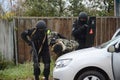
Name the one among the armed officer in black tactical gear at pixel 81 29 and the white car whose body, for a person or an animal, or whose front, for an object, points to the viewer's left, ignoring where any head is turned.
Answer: the white car

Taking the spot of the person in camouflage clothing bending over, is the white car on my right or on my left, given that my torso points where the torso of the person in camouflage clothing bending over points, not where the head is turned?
on my left

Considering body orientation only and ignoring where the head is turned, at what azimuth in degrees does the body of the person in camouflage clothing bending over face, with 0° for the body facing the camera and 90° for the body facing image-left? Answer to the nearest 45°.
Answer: approximately 45°

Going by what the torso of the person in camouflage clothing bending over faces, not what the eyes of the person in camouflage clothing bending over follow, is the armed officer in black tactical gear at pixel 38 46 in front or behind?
in front

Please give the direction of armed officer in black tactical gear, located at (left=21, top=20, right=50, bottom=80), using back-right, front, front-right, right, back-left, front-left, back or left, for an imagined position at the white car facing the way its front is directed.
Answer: front-right

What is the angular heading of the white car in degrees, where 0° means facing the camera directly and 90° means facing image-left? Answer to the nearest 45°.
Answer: approximately 90°

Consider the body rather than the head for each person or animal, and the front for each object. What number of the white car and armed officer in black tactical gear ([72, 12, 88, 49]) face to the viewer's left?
1
